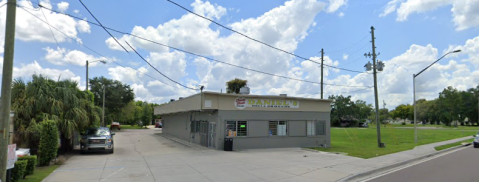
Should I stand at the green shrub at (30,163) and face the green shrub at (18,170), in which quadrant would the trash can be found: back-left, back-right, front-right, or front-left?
back-left

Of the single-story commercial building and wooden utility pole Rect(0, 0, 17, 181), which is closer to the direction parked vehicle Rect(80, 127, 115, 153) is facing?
the wooden utility pole

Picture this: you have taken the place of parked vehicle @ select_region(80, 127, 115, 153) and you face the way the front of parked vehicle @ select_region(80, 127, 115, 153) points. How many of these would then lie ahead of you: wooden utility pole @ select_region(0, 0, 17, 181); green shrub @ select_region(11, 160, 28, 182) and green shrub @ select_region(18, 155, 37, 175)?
3

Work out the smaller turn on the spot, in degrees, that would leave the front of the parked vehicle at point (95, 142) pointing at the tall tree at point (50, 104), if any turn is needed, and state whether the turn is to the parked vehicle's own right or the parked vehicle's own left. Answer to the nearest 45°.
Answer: approximately 45° to the parked vehicle's own right

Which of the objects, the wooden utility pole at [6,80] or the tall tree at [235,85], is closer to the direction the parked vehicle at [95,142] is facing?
the wooden utility pole

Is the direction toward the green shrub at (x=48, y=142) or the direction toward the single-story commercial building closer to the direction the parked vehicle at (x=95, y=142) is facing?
the green shrub

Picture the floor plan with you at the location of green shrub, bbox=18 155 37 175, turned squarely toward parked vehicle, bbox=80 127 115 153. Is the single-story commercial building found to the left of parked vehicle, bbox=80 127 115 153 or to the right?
right

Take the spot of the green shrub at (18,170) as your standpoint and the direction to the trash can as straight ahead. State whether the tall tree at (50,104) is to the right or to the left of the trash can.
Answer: left

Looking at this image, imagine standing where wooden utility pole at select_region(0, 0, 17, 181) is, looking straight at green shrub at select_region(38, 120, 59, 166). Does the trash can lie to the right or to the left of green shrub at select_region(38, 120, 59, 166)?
right

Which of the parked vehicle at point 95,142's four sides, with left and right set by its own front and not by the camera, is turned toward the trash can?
left

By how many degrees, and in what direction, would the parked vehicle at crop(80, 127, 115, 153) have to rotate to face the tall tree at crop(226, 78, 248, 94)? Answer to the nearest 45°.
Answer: approximately 135° to its left

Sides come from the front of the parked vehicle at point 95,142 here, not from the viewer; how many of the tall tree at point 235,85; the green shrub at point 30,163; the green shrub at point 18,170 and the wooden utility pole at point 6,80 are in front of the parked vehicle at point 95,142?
3

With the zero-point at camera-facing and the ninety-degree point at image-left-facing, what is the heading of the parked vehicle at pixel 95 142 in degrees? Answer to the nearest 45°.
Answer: approximately 0°
